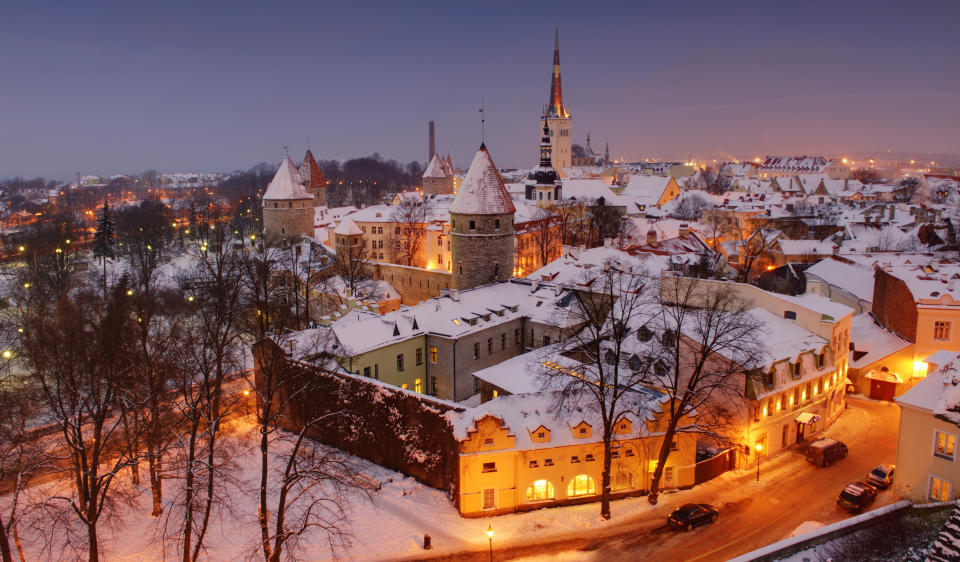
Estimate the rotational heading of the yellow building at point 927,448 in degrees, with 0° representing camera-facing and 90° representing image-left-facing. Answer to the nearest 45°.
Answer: approximately 45°

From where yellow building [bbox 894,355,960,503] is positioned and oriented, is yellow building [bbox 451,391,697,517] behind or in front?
in front
